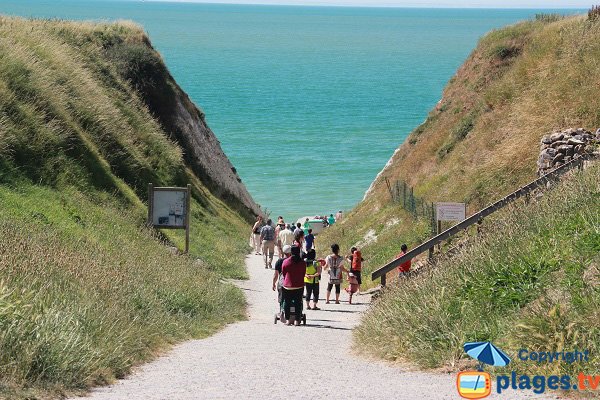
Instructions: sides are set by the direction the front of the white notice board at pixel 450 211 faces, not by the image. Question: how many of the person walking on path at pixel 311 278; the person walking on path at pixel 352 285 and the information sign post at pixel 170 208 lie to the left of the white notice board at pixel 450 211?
0

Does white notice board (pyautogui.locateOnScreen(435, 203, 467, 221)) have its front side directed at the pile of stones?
no

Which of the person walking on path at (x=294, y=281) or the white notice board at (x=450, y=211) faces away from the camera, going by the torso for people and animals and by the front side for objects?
the person walking on path

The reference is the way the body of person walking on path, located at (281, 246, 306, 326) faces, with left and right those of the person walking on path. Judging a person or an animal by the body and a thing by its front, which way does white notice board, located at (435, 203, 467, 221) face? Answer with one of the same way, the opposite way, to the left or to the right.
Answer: the opposite way

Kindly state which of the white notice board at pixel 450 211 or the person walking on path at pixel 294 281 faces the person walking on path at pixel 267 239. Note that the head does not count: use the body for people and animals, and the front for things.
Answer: the person walking on path at pixel 294 281

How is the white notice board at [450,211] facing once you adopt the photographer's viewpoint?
facing the viewer

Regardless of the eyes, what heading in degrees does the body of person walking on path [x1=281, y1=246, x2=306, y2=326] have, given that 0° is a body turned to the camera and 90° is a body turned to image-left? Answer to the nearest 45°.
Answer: approximately 180°

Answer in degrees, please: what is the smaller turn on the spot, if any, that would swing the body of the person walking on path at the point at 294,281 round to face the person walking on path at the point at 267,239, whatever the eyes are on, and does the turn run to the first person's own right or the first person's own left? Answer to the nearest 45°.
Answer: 0° — they already face them

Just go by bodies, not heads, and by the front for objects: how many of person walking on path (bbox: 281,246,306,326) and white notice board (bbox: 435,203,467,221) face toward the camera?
1

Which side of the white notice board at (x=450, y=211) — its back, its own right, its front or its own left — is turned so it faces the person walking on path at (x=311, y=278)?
right

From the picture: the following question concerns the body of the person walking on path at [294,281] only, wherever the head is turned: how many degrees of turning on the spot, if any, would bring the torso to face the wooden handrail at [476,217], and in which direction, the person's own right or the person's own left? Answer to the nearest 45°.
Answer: approximately 90° to the person's own right

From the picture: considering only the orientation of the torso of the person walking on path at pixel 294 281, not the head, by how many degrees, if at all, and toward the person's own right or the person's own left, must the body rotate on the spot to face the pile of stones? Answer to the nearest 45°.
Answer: approximately 45° to the person's own right

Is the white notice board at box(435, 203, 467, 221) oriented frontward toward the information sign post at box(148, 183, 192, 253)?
no

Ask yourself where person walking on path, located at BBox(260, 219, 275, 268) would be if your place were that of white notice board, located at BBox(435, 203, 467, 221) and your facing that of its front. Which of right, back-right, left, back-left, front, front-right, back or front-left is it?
back-right
